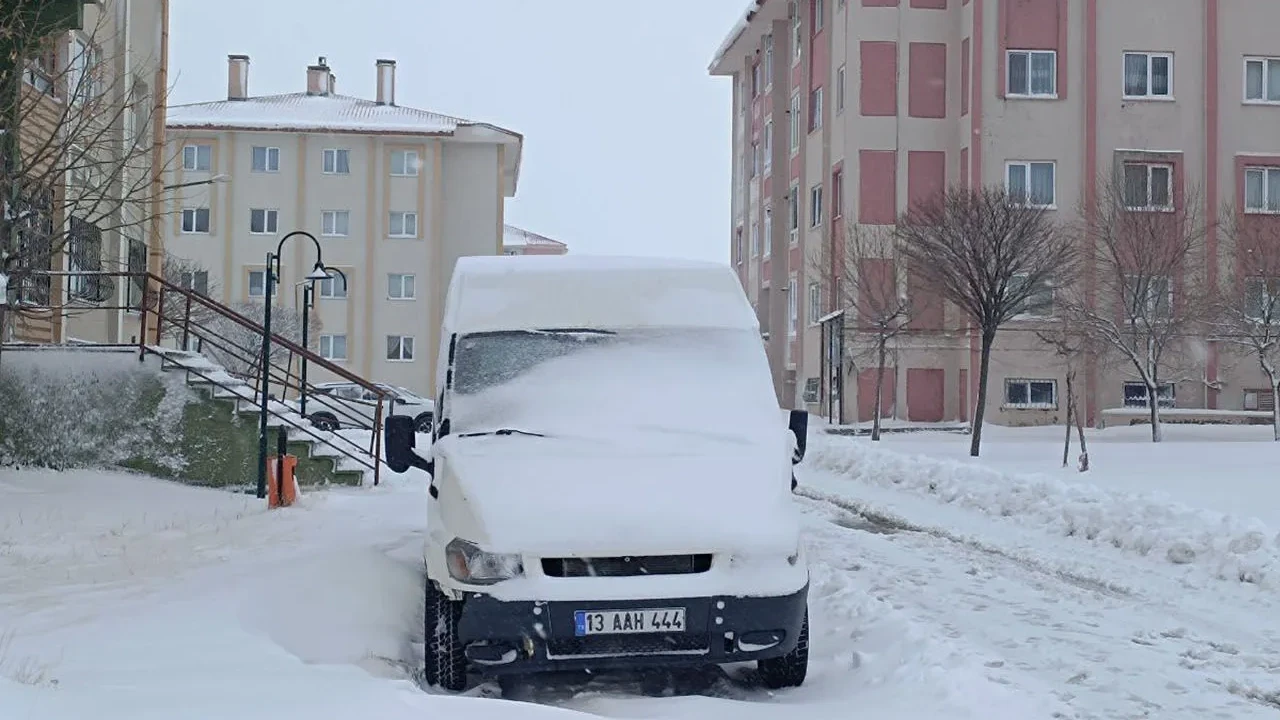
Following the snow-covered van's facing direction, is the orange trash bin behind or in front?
behind

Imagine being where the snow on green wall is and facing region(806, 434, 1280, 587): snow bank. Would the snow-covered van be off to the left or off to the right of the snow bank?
right

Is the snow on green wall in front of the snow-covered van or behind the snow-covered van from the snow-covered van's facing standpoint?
behind

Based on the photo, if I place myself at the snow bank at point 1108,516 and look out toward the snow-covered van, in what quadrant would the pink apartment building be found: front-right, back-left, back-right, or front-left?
back-right

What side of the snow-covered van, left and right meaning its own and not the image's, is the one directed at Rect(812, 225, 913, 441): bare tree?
back

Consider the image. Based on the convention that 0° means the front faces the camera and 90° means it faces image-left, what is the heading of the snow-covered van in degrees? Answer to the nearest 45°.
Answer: approximately 0°

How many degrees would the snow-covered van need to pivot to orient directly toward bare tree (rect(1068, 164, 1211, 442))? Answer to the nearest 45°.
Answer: approximately 135° to its left

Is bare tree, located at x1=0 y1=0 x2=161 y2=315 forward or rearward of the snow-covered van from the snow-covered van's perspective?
rearward
